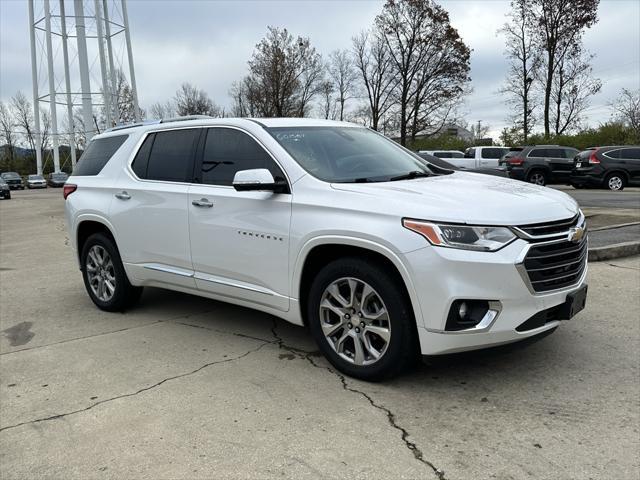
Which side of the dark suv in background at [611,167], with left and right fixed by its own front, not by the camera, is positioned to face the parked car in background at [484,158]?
left

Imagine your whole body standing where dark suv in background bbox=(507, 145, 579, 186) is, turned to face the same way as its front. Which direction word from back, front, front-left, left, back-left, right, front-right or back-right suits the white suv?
back-right

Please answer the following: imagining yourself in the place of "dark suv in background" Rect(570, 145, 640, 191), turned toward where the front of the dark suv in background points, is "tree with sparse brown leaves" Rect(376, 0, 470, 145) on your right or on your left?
on your left

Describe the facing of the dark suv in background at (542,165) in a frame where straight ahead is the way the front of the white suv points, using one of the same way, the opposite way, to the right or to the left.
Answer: to the left

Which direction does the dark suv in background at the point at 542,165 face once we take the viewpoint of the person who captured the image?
facing away from the viewer and to the right of the viewer

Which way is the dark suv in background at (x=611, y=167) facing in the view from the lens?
facing away from the viewer and to the right of the viewer

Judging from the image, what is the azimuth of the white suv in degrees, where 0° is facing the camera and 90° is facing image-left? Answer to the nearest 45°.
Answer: approximately 315°

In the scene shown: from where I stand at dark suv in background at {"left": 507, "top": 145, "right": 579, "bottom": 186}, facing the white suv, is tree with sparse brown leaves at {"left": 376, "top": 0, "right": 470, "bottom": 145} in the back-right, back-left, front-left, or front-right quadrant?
back-right

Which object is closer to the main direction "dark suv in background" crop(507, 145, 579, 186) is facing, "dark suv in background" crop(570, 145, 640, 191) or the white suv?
the dark suv in background

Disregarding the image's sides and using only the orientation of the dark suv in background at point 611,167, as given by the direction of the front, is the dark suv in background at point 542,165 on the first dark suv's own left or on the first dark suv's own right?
on the first dark suv's own left
